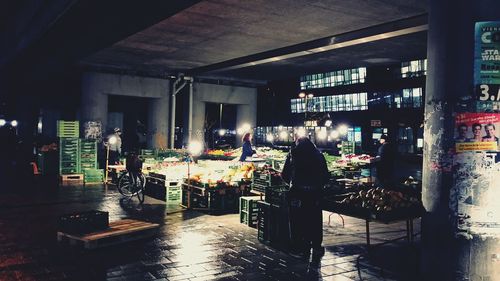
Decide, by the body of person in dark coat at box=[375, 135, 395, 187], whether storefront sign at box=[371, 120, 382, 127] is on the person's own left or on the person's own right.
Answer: on the person's own right

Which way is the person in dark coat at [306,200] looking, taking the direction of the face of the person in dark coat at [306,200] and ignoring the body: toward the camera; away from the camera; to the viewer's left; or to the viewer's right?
away from the camera

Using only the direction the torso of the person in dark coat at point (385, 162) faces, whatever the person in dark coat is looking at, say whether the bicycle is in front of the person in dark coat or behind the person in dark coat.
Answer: in front

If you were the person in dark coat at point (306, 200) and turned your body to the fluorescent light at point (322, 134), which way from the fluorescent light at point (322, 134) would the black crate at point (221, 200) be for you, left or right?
left

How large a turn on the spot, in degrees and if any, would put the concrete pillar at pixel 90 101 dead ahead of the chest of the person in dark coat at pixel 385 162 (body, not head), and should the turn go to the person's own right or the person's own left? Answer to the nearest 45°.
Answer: approximately 45° to the person's own right
